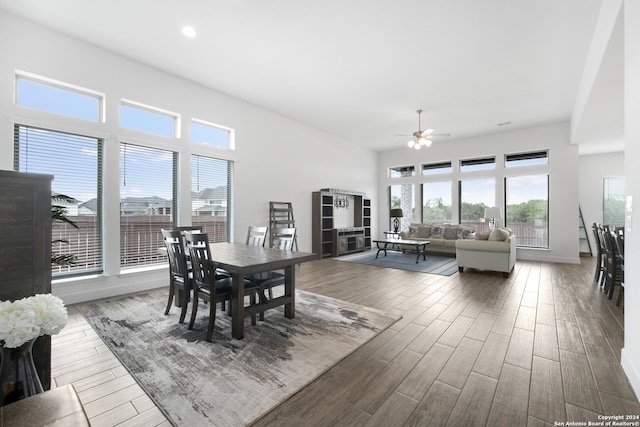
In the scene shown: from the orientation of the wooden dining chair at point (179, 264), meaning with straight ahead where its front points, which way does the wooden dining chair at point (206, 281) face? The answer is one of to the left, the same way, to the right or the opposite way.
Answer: the same way

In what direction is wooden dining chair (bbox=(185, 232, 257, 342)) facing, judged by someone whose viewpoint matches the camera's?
facing away from the viewer and to the right of the viewer

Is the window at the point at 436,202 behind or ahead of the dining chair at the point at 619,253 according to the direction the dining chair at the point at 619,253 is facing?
behind

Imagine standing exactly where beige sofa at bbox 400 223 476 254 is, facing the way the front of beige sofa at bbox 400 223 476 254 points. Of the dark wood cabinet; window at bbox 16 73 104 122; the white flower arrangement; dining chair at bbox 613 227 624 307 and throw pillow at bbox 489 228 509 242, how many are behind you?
0

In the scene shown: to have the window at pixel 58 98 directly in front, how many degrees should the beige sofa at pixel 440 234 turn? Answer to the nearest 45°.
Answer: approximately 45° to its right

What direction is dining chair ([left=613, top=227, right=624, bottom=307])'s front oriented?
to the viewer's right

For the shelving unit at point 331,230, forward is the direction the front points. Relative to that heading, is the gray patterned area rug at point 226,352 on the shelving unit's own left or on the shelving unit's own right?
on the shelving unit's own right

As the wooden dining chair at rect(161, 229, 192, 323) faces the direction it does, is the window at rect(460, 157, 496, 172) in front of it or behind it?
in front

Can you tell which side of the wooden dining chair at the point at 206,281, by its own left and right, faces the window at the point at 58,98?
left

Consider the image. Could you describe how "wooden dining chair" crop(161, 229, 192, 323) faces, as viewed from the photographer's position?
facing away from the viewer and to the right of the viewer

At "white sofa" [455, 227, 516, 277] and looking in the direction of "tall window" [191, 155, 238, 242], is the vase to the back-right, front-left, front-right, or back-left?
front-left

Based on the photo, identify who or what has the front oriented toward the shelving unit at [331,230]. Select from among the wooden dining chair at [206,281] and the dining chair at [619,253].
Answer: the wooden dining chair

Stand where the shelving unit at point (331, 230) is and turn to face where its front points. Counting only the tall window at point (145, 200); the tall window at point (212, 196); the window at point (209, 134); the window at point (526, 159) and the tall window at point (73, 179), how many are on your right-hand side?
4

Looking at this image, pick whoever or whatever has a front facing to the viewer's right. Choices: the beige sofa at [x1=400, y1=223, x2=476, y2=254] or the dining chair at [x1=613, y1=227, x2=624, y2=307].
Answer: the dining chair

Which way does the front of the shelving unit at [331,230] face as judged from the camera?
facing the viewer and to the right of the viewer

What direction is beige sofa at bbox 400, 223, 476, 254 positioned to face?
toward the camera

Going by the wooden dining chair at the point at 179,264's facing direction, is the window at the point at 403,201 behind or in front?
in front
